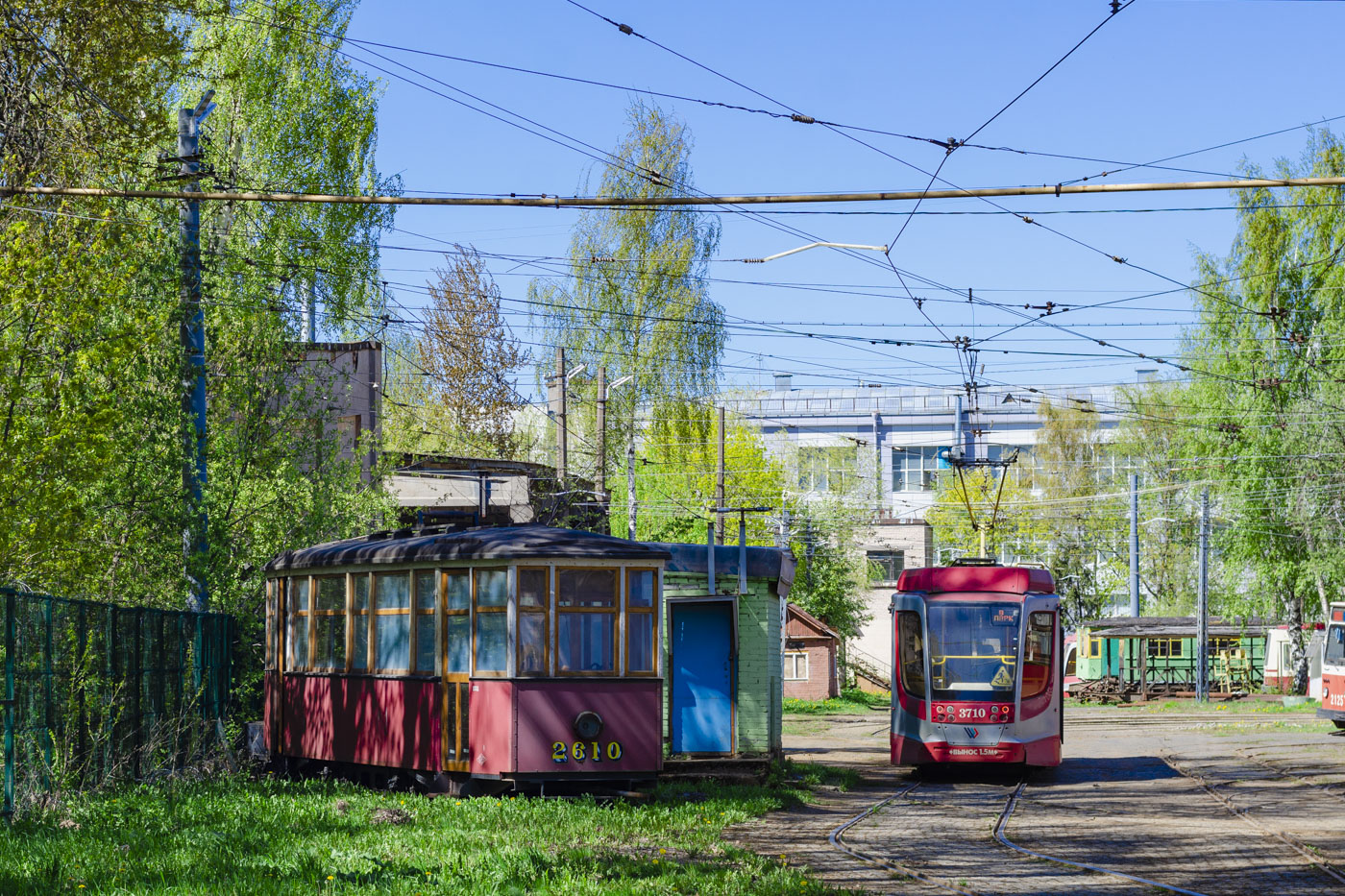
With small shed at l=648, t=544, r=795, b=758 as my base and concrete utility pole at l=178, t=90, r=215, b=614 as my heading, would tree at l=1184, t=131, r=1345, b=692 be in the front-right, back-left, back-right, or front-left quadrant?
back-right

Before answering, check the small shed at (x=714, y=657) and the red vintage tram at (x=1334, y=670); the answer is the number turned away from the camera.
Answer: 0

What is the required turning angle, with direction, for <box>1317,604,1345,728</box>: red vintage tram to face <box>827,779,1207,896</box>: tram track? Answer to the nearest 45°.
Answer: approximately 45° to its left

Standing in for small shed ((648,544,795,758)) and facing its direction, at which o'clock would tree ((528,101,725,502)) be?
The tree is roughly at 6 o'clock from the small shed.

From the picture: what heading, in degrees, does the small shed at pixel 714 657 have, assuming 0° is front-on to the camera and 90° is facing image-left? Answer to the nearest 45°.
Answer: approximately 0°

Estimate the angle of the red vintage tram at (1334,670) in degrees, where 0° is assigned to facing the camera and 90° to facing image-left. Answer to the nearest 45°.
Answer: approximately 45°
